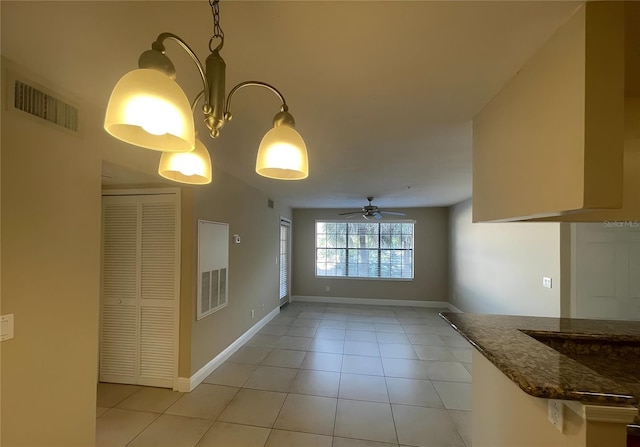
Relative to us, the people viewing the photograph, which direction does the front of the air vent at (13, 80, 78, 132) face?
facing the viewer and to the right of the viewer

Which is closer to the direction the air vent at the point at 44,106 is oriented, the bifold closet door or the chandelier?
the chandelier

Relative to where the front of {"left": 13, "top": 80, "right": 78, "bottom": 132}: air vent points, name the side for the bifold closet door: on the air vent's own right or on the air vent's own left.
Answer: on the air vent's own left

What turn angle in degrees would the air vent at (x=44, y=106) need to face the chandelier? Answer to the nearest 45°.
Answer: approximately 45° to its right

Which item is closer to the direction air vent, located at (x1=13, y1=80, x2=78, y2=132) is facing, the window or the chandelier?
the chandelier

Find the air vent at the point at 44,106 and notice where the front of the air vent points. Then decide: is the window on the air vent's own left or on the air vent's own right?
on the air vent's own left
